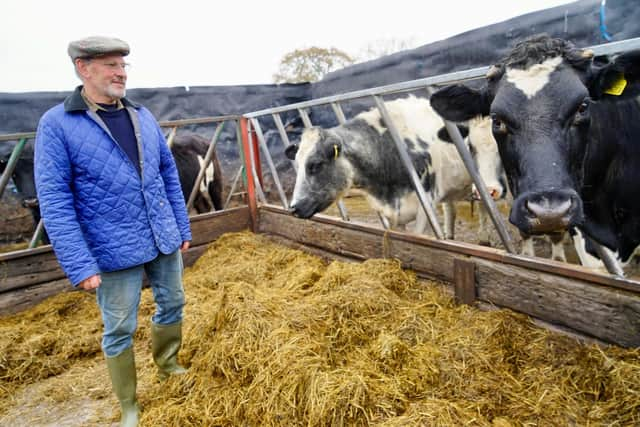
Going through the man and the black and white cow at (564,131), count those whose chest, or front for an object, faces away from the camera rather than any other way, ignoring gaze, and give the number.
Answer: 0

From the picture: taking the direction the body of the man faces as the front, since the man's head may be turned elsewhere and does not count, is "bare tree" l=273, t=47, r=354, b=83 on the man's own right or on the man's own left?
on the man's own left

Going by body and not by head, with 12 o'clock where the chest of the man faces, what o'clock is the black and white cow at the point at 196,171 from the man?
The black and white cow is roughly at 8 o'clock from the man.

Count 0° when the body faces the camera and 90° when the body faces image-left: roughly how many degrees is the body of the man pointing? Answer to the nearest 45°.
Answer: approximately 315°

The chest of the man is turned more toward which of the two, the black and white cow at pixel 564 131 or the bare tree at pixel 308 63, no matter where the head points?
the black and white cow

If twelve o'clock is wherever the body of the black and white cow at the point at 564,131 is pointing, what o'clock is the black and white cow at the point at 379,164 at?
the black and white cow at the point at 379,164 is roughly at 3 o'clock from the black and white cow at the point at 564,131.

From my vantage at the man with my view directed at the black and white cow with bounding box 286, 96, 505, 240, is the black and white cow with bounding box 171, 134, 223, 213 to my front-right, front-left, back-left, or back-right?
front-left

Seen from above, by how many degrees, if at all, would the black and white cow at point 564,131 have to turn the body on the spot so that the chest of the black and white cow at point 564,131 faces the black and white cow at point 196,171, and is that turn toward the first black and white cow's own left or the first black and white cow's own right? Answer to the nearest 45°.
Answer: approximately 90° to the first black and white cow's own right

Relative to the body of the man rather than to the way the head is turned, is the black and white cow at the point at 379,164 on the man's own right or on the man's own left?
on the man's own left
